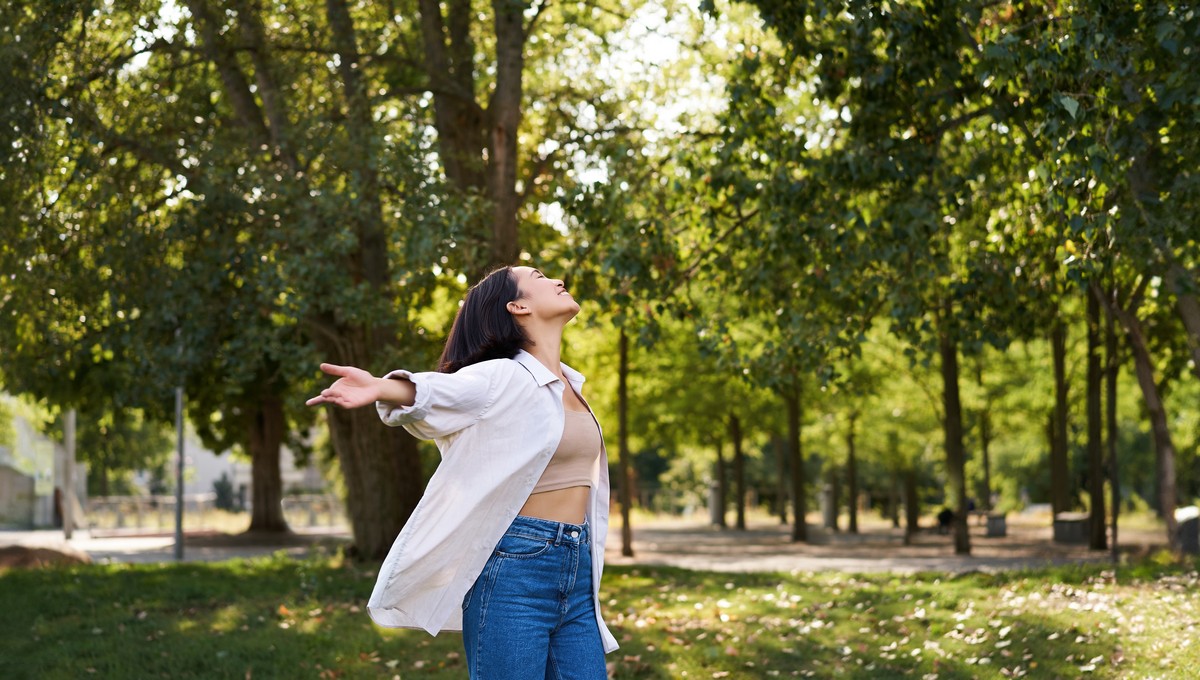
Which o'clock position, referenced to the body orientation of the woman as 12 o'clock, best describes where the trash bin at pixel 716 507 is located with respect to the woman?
The trash bin is roughly at 8 o'clock from the woman.

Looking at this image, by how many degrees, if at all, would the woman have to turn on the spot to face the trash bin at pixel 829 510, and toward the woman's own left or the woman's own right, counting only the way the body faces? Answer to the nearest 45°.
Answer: approximately 135° to the woman's own left

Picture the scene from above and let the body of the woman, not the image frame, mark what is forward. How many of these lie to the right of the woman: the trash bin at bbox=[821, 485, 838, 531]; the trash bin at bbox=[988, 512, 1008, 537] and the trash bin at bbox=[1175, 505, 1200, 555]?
0

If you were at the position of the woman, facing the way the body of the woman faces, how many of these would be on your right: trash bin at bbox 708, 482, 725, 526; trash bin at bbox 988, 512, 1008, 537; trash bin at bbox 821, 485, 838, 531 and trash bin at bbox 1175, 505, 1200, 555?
0

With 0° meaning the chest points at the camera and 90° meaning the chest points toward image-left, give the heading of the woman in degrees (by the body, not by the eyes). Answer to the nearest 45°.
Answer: approximately 315°

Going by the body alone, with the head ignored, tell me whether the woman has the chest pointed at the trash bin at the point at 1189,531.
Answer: no

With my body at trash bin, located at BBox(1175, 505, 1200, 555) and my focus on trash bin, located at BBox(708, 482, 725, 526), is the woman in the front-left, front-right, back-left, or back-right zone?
back-left

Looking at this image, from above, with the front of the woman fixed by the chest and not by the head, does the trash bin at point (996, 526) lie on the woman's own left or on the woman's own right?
on the woman's own left

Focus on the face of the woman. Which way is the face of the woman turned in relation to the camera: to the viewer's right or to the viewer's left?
to the viewer's right

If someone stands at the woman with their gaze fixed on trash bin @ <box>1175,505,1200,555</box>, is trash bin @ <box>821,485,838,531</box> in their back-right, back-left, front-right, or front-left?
front-left
